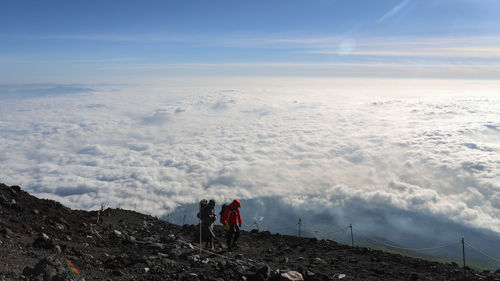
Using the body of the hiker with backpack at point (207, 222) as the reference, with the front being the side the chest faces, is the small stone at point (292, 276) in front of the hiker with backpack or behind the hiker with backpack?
behind

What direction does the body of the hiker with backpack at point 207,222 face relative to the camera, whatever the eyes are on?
away from the camera

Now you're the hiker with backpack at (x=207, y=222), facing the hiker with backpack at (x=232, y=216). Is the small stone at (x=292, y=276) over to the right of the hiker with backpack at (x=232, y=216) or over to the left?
right
